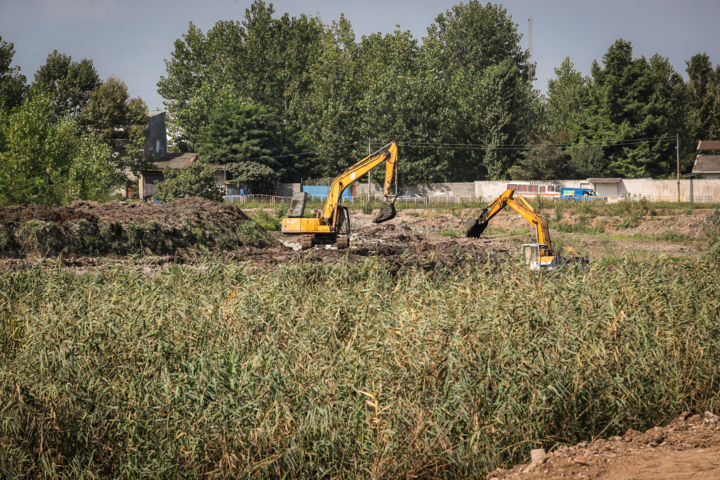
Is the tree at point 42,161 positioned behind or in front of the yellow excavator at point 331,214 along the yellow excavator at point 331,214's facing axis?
behind

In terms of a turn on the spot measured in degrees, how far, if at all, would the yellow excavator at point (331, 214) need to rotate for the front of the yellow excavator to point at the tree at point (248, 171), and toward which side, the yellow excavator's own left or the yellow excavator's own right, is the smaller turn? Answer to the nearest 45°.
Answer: approximately 90° to the yellow excavator's own left

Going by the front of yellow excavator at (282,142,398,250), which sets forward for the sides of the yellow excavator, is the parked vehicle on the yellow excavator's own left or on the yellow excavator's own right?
on the yellow excavator's own left

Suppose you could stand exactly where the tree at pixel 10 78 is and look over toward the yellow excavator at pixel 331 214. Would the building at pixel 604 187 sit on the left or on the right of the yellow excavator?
left

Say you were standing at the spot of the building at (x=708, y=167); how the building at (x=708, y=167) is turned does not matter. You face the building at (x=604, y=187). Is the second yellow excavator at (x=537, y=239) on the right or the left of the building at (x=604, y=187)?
left

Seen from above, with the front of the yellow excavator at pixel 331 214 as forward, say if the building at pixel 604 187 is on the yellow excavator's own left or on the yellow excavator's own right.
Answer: on the yellow excavator's own left

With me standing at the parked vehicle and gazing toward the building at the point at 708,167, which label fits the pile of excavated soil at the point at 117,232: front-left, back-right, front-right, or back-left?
back-right

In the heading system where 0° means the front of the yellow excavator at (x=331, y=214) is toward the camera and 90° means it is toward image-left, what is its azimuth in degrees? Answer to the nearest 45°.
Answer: approximately 270°
